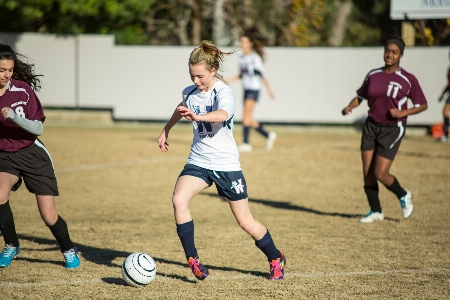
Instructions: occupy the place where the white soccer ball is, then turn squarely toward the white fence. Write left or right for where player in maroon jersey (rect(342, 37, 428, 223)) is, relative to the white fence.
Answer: right

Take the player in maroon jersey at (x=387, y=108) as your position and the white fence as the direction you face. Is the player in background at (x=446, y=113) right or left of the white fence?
right

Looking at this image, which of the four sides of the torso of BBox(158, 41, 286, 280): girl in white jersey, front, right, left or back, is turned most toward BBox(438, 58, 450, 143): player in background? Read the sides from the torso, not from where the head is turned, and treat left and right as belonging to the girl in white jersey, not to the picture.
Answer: back

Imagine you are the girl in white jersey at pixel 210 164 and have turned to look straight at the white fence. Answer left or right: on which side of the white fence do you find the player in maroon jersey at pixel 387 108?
right

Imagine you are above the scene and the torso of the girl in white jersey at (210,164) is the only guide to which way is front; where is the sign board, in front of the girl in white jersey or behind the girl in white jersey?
behind

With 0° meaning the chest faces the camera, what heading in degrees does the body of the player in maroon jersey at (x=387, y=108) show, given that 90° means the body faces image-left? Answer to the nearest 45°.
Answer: approximately 45°

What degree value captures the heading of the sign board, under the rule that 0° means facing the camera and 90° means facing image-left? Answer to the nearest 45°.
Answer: approximately 0°

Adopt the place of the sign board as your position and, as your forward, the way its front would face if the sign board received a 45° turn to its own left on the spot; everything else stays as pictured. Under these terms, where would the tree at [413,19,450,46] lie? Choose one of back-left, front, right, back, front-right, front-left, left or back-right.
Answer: back-left

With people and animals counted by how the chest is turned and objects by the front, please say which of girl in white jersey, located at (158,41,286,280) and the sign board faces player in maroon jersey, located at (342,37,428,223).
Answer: the sign board

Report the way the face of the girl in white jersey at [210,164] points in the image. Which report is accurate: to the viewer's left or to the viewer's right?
to the viewer's left

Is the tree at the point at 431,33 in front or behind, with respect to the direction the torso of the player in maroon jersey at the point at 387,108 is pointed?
behind
